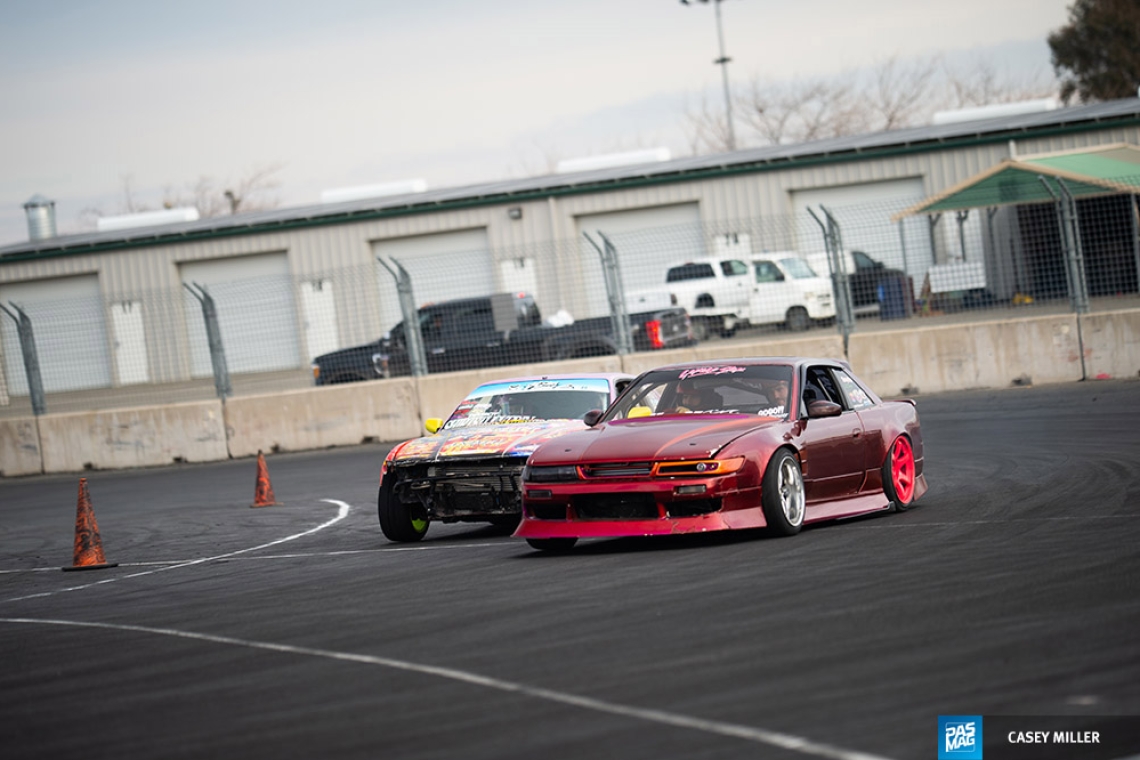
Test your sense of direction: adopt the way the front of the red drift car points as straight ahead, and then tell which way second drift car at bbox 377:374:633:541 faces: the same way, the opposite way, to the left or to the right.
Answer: the same way

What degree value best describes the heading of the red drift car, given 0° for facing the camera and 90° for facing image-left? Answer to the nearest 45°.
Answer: approximately 45°

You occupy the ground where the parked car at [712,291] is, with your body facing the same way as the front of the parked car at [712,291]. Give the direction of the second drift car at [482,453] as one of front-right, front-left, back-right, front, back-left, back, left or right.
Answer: back-right

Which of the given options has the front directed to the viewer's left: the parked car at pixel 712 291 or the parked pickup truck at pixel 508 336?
the parked pickup truck at pixel 508 336

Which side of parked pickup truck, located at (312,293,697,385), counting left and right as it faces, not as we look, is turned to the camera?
left

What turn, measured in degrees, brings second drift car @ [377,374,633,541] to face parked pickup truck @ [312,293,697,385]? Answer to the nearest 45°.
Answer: approximately 135° to its right

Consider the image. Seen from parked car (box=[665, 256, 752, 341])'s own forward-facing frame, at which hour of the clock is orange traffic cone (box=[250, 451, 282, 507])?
The orange traffic cone is roughly at 5 o'clock from the parked car.

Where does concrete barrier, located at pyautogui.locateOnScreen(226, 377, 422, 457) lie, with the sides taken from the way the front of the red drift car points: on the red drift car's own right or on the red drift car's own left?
on the red drift car's own right

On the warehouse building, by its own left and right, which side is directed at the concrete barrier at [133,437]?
front

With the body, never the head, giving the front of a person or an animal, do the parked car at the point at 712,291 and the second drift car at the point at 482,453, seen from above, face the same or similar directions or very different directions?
very different directions

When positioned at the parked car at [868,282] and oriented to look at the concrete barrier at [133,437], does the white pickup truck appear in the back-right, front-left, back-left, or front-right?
front-right

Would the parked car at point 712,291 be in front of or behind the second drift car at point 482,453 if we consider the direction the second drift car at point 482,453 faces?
behind

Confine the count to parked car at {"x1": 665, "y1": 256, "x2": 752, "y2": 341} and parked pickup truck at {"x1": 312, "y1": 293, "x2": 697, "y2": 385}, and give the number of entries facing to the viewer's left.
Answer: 1

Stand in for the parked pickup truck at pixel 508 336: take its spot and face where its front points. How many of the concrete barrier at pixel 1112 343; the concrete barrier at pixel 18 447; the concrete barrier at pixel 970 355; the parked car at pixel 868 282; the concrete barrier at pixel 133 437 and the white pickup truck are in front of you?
2

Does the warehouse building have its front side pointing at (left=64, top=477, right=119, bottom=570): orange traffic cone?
yes

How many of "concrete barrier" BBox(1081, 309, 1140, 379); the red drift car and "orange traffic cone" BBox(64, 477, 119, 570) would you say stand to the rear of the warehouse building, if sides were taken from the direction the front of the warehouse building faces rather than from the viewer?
0

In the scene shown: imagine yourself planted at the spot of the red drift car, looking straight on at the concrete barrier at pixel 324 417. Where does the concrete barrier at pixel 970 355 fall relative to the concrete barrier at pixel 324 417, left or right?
right

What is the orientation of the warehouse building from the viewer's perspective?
toward the camera

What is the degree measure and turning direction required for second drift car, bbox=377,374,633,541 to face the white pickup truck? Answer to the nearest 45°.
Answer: approximately 135° to its right

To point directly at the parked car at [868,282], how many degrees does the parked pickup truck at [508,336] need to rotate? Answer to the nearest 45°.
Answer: approximately 180°

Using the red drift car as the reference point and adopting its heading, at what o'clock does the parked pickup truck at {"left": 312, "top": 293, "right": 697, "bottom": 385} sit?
The parked pickup truck is roughly at 4 o'clock from the red drift car.

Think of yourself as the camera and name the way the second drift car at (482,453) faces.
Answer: facing the viewer and to the left of the viewer

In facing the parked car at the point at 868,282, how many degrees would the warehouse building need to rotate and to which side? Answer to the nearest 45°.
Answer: approximately 45° to its left
